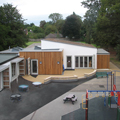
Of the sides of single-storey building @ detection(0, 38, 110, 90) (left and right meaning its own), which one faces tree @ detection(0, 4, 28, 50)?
back

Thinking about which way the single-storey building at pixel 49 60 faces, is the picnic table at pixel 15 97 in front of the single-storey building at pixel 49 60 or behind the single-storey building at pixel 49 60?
in front

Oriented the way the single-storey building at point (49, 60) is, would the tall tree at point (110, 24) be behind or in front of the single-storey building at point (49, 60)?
behind

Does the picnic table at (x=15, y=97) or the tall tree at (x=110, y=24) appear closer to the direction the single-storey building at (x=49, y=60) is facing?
the picnic table

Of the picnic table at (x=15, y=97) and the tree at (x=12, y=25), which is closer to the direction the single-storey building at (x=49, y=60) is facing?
the picnic table

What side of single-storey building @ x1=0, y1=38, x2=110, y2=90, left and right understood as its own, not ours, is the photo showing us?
front
